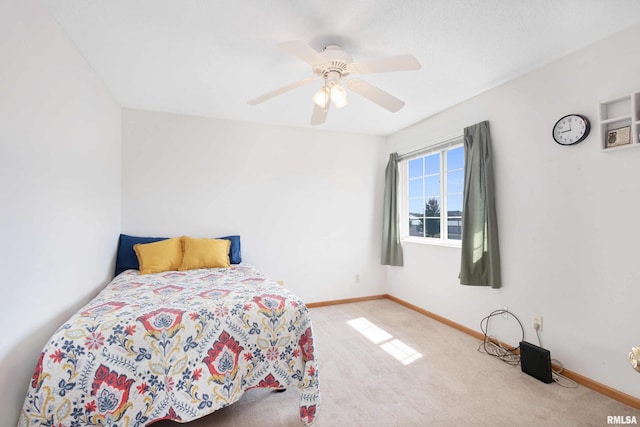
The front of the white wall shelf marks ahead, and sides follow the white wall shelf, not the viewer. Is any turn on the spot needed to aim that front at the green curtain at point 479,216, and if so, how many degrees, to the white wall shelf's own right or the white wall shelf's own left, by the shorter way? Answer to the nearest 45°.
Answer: approximately 45° to the white wall shelf's own right

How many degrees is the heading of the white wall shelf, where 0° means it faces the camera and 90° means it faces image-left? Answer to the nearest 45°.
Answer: approximately 45°

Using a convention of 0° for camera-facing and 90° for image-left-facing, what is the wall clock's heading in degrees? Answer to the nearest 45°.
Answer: approximately 45°

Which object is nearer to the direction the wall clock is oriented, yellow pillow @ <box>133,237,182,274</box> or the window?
the yellow pillow

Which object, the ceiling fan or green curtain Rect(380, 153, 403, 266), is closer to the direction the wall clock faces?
the ceiling fan

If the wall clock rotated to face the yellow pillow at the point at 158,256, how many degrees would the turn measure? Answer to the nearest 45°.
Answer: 0° — it already faces it
